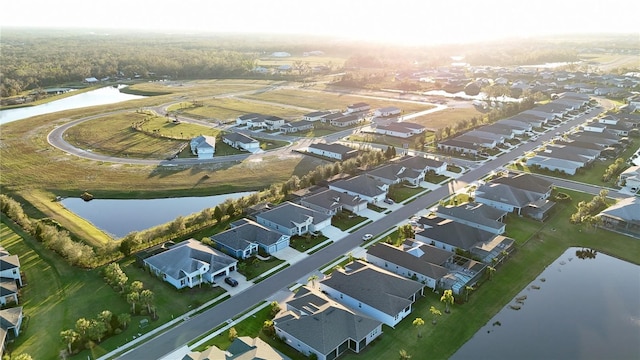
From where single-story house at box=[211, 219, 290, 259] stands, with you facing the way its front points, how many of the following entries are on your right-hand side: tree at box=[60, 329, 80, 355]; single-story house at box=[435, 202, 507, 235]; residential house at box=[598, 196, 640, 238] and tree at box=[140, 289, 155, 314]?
2

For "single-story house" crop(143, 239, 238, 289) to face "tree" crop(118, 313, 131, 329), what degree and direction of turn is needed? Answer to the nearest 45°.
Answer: approximately 90° to its right

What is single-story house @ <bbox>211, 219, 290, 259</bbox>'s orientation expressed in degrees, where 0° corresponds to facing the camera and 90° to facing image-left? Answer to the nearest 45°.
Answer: approximately 315°

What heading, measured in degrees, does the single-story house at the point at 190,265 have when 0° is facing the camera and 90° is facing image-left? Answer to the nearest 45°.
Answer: approximately 315°

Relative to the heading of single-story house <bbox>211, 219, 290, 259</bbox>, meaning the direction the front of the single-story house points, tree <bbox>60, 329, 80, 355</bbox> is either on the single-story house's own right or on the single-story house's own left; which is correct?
on the single-story house's own right

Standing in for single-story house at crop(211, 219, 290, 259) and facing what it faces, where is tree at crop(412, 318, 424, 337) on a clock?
The tree is roughly at 12 o'clock from the single-story house.

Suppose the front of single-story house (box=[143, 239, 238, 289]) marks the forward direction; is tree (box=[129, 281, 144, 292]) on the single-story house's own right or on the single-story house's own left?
on the single-story house's own right

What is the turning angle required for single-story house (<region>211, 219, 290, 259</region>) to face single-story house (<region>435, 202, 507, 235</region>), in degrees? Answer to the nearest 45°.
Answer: approximately 45° to its left

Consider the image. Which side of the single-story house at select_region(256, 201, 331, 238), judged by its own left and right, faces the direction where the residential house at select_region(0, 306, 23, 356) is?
right

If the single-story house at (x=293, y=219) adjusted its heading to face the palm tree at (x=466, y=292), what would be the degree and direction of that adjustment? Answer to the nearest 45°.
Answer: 0° — it already faces it

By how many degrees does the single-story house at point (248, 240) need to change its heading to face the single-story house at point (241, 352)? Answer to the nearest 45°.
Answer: approximately 45° to its right

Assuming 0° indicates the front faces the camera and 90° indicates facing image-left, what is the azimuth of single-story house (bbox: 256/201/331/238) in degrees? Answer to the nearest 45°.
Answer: approximately 315°

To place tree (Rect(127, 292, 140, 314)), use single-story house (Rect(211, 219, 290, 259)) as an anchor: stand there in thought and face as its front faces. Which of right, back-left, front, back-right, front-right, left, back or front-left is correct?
right
